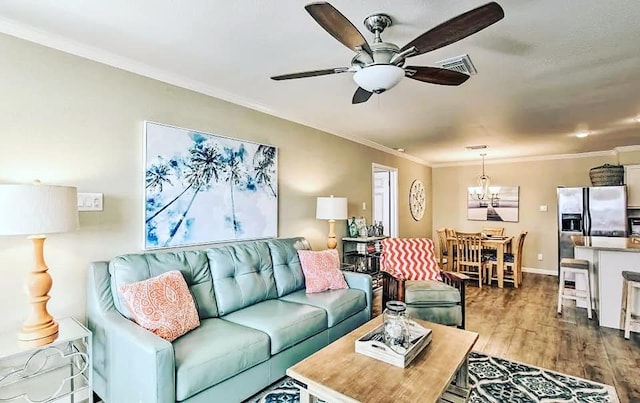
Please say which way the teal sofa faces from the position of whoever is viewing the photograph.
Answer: facing the viewer and to the right of the viewer

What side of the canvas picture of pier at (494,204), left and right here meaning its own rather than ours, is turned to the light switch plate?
front

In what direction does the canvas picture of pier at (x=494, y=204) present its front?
toward the camera

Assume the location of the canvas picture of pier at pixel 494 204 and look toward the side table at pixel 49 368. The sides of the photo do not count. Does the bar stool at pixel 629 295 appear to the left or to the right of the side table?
left

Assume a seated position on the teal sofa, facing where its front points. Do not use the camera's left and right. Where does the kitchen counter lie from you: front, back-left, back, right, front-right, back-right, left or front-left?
front-left

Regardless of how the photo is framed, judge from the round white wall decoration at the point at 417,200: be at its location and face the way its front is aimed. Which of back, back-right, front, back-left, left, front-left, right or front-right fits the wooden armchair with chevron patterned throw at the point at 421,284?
front-right

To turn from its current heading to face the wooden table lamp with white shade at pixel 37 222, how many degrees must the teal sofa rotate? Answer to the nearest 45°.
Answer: approximately 135° to its right

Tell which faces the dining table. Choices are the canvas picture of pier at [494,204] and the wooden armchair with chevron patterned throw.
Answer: the canvas picture of pier

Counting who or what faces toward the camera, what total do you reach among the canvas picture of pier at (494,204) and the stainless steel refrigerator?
2

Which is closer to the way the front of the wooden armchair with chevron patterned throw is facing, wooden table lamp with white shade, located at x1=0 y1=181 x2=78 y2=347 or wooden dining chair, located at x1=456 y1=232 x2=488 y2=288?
the wooden table lamp with white shade

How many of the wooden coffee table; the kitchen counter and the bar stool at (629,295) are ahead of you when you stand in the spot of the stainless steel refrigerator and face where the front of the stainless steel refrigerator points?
3

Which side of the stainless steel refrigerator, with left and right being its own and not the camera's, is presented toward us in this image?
front

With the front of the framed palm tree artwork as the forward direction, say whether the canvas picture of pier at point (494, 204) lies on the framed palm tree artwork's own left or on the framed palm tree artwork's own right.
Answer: on the framed palm tree artwork's own left

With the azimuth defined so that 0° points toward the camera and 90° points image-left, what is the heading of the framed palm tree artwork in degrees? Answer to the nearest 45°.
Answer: approximately 315°

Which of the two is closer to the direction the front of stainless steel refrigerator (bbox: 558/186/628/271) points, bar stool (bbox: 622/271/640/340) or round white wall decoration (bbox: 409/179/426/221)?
the bar stool
